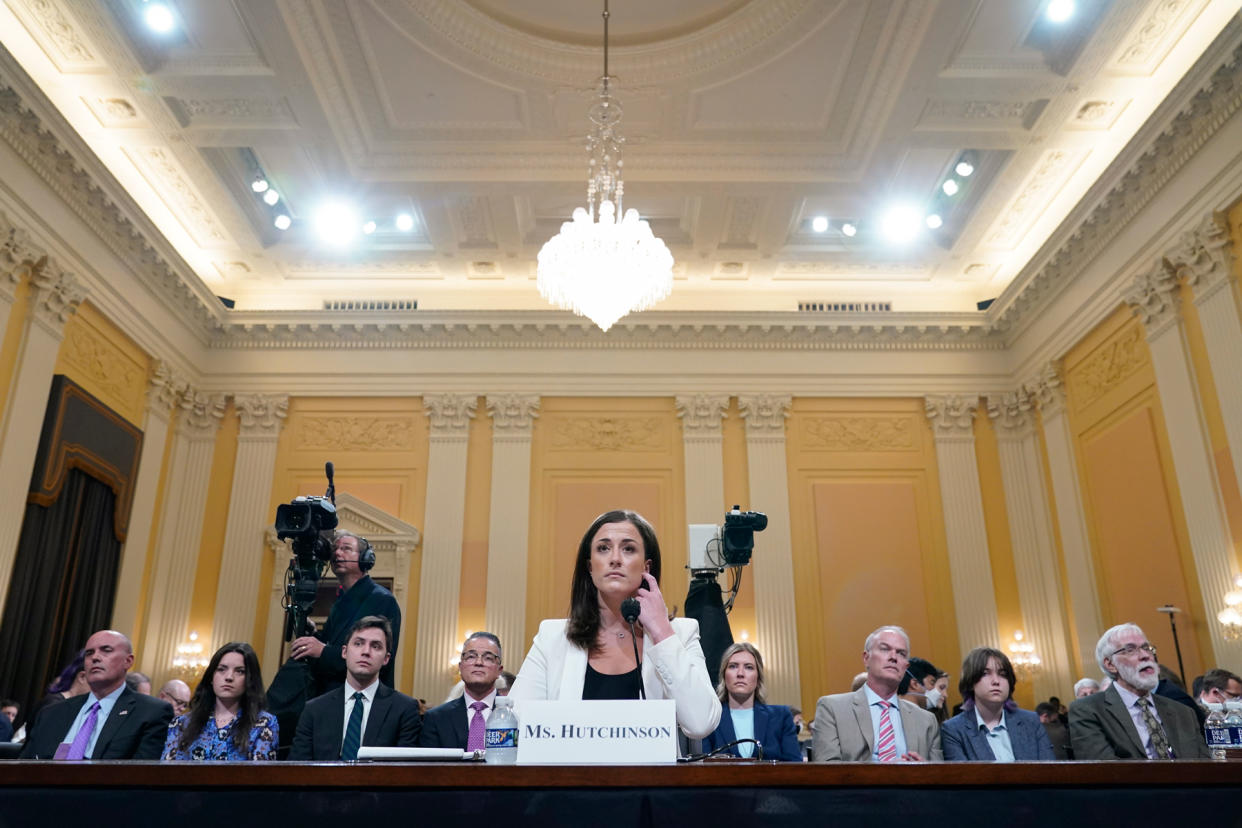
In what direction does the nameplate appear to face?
toward the camera

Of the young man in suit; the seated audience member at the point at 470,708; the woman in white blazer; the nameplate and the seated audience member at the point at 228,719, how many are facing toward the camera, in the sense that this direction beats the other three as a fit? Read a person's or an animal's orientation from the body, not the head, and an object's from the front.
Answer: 5

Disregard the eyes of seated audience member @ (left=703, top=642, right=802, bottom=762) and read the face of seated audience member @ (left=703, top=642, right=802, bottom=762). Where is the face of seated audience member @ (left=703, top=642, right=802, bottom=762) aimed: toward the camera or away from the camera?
toward the camera

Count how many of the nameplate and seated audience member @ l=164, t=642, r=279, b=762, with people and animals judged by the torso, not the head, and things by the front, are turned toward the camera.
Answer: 2

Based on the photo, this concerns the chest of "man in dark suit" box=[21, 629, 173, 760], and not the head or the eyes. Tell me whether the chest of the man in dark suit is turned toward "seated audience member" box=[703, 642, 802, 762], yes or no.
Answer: no

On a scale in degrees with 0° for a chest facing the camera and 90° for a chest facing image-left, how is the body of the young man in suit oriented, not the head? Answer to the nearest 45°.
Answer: approximately 0°

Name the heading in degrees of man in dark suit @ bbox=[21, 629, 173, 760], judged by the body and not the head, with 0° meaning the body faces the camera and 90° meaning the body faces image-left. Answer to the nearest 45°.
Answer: approximately 45°

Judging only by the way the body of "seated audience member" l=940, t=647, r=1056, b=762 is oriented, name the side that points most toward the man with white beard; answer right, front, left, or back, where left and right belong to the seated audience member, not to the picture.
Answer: left

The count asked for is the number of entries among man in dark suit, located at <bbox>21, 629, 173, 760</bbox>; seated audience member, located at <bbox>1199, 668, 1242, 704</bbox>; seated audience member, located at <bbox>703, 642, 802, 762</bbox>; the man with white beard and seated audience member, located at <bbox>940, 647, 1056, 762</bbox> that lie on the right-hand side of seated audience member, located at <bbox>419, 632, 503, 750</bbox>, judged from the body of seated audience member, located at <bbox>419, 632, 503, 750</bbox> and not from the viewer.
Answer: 1

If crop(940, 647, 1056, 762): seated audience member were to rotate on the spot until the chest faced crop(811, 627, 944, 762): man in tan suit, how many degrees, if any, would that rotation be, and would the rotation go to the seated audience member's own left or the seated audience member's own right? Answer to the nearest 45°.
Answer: approximately 45° to the seated audience member's own right

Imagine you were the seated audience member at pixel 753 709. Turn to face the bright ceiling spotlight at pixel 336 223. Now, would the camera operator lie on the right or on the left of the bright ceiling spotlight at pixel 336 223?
left

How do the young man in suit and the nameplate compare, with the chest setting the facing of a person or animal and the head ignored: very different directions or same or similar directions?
same or similar directions

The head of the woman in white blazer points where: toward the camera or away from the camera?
toward the camera

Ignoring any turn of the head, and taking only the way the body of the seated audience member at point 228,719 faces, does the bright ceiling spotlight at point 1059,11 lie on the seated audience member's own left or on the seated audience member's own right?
on the seated audience member's own left

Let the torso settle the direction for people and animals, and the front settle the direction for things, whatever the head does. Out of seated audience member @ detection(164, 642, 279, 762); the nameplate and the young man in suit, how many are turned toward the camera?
3

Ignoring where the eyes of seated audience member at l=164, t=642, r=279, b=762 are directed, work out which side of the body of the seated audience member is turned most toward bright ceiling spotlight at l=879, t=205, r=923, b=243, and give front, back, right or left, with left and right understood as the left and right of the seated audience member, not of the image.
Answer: left

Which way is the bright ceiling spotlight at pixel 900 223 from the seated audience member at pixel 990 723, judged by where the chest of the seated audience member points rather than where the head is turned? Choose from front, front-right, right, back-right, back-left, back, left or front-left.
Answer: back

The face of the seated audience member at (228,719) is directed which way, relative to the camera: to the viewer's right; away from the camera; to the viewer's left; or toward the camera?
toward the camera

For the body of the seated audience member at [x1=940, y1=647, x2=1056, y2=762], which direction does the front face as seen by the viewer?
toward the camera

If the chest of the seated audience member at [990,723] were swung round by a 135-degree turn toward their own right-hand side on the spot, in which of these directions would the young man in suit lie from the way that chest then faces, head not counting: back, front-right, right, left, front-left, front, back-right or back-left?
left
